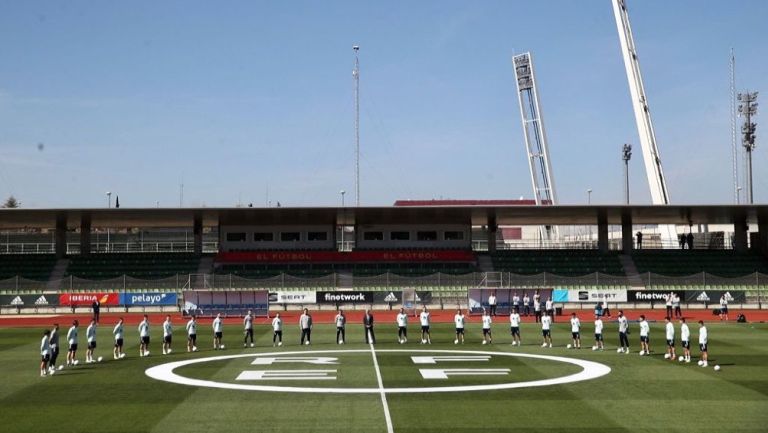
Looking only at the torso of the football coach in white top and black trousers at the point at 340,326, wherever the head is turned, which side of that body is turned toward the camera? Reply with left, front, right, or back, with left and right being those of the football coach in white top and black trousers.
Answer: front

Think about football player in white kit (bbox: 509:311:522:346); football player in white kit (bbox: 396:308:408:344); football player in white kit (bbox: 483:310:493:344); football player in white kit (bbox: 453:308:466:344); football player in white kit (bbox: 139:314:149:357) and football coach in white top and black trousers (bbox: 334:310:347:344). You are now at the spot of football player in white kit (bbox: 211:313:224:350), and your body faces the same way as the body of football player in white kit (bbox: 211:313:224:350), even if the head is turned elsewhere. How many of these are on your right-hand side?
1

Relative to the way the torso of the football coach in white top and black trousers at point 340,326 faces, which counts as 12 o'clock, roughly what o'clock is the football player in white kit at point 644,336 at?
the football player in white kit at point 644,336 is roughly at 10 o'clock from the football coach in white top and black trousers at point 340,326.

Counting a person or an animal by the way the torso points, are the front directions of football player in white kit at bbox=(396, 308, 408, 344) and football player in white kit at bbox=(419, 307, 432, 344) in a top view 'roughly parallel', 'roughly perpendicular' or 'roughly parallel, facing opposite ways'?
roughly parallel

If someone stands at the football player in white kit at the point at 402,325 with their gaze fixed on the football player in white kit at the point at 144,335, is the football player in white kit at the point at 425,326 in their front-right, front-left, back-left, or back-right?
back-left

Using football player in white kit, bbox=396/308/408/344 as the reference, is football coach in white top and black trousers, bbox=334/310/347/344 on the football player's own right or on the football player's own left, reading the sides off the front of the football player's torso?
on the football player's own right

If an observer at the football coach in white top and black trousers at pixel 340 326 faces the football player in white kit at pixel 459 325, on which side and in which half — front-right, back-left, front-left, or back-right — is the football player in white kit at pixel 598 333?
front-right

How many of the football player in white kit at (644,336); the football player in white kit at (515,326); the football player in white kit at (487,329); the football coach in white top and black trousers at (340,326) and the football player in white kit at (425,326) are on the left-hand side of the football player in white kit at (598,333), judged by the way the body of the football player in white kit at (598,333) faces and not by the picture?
1

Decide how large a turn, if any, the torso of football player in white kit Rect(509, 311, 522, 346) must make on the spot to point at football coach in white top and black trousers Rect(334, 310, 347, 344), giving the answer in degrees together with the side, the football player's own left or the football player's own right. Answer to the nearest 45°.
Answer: approximately 90° to the football player's own right

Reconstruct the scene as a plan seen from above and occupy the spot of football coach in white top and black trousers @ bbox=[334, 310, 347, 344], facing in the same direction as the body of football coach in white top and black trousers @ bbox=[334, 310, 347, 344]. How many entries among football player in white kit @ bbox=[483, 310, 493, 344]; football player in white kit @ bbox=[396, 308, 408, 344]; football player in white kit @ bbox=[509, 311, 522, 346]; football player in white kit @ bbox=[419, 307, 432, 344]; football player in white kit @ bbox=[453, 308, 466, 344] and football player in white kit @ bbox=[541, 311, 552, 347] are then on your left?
6

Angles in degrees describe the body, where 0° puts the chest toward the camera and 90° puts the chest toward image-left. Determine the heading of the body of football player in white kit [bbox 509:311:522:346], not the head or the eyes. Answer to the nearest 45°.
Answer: approximately 0°

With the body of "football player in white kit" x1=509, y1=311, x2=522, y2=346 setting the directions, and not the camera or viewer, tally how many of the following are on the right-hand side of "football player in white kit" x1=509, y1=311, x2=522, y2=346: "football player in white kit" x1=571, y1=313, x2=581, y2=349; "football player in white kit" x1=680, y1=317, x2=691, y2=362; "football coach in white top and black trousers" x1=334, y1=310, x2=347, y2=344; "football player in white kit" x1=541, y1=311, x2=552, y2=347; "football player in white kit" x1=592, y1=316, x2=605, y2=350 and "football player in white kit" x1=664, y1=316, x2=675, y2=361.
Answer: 1
